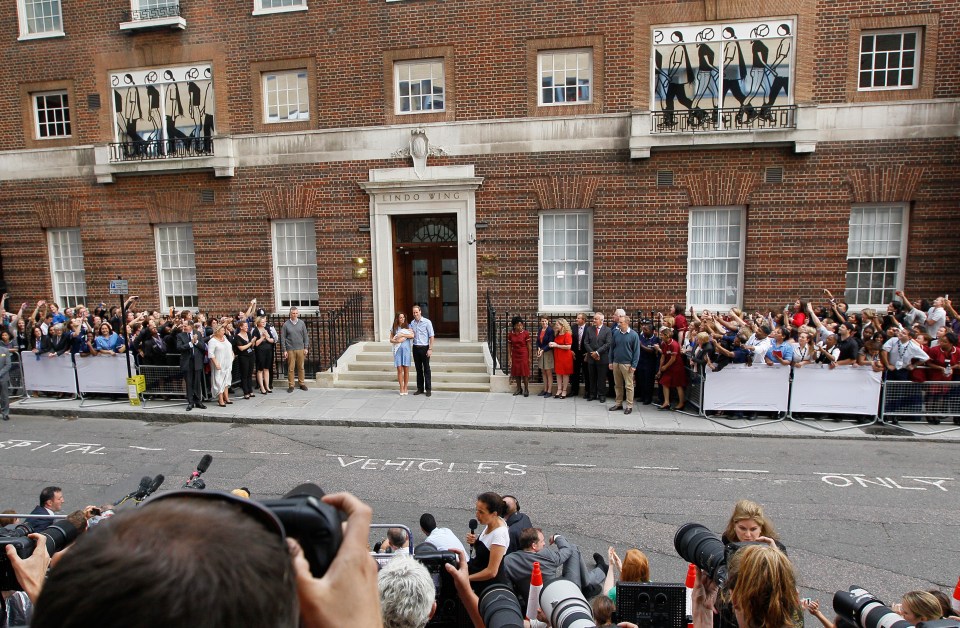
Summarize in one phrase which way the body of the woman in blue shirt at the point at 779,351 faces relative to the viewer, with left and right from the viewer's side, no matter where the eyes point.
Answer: facing the viewer and to the left of the viewer

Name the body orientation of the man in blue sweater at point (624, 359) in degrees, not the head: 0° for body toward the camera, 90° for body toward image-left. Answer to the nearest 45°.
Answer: approximately 45°

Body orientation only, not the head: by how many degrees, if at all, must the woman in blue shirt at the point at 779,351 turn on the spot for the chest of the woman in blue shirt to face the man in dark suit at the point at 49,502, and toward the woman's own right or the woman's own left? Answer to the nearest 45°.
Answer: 0° — they already face them

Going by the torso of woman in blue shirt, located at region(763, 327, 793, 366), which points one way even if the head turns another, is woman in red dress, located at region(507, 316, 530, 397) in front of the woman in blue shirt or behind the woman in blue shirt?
in front

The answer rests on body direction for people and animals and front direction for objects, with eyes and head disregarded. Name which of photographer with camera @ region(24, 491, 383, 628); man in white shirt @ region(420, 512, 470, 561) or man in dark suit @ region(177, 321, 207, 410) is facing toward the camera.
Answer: the man in dark suit

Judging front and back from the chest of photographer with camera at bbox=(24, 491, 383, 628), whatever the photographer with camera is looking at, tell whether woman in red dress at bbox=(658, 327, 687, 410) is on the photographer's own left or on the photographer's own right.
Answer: on the photographer's own right

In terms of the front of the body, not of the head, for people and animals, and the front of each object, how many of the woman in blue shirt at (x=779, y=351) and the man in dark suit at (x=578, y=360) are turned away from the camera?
0

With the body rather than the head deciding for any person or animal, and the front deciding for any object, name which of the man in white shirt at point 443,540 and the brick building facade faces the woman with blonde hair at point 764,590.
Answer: the brick building facade

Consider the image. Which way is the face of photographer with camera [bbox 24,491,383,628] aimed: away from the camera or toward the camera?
away from the camera

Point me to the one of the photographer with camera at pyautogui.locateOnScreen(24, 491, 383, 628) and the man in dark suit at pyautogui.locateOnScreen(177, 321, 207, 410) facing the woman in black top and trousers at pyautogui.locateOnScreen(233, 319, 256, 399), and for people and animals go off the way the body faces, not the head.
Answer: the photographer with camera

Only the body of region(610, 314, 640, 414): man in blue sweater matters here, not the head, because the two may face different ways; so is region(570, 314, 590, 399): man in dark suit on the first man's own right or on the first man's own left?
on the first man's own right

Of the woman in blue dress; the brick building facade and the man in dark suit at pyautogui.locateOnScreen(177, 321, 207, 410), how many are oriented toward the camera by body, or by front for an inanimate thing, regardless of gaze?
3

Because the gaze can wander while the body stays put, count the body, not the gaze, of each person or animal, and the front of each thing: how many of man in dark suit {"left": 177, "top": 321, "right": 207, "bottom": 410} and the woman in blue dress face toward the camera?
2

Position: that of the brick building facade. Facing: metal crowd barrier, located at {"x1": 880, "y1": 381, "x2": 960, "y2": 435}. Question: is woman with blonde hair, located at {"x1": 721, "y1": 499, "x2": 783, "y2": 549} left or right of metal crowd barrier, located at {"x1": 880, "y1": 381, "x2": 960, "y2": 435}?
right

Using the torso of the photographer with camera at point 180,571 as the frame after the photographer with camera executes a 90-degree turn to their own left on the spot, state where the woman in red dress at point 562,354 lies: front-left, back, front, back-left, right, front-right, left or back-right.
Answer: back-right

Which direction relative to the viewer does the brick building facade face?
toward the camera

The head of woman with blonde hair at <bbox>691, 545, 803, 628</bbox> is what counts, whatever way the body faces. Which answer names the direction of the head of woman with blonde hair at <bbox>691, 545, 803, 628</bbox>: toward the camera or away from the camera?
away from the camera
